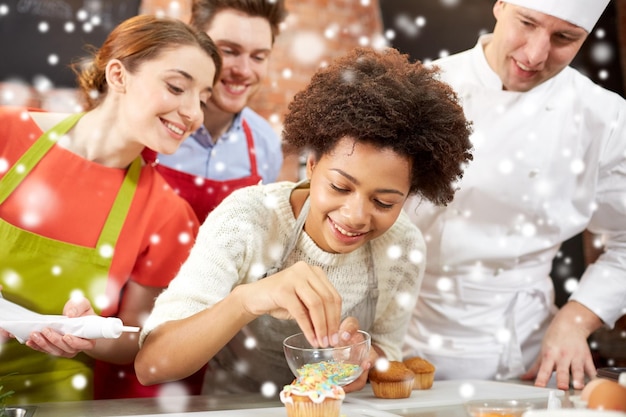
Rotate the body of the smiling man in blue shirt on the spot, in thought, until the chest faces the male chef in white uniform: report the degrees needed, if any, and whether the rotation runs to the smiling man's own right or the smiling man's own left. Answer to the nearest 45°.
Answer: approximately 90° to the smiling man's own left

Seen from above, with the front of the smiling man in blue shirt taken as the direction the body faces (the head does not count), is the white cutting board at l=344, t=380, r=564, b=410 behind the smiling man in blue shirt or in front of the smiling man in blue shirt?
in front

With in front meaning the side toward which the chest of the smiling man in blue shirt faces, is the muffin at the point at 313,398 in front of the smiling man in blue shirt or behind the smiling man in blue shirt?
in front

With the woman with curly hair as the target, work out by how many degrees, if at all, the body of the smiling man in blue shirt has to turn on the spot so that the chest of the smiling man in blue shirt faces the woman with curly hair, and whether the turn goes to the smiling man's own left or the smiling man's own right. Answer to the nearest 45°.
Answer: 0° — they already face them

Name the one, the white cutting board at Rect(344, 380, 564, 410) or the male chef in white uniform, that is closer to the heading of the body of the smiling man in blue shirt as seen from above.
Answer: the white cutting board

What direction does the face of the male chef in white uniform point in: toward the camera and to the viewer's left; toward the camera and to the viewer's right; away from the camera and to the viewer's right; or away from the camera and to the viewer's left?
toward the camera and to the viewer's left

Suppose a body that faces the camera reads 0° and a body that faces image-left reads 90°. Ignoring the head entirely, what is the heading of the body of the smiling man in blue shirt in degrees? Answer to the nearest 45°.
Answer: approximately 0°

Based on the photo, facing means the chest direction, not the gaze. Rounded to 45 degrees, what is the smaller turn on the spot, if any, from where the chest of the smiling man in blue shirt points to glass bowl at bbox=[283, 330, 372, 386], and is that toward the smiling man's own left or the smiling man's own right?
0° — they already face it

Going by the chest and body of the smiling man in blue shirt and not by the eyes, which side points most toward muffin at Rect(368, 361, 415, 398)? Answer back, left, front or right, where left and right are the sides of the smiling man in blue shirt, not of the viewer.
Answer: front

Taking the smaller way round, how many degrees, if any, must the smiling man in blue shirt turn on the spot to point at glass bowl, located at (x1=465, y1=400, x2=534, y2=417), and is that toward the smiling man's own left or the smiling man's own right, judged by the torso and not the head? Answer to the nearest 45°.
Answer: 0° — they already face it
